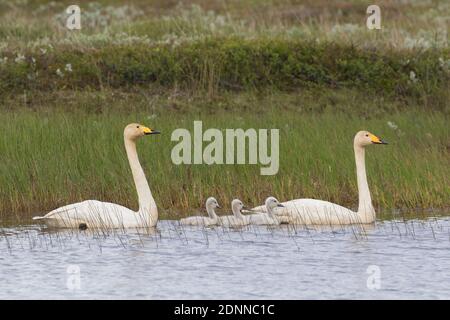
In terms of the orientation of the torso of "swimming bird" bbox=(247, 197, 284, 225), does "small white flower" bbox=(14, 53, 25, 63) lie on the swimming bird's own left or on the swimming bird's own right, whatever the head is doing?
on the swimming bird's own left

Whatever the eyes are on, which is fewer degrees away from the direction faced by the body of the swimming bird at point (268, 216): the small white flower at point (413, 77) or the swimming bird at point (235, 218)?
the small white flower

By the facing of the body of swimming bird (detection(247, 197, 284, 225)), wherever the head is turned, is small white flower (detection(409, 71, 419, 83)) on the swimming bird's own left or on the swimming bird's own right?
on the swimming bird's own left

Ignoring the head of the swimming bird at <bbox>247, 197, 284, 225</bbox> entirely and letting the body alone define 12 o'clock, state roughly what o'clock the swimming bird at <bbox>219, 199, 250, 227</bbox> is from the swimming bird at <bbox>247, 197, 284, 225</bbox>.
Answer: the swimming bird at <bbox>219, 199, 250, 227</bbox> is roughly at 6 o'clock from the swimming bird at <bbox>247, 197, 284, 225</bbox>.

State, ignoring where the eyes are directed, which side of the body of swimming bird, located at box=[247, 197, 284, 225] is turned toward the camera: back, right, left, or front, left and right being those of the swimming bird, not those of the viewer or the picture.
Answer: right

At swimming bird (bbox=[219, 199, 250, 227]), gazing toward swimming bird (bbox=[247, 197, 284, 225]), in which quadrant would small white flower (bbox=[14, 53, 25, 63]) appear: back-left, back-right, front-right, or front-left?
back-left

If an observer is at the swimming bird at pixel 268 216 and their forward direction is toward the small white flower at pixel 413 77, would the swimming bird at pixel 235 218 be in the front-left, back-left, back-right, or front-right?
back-left
